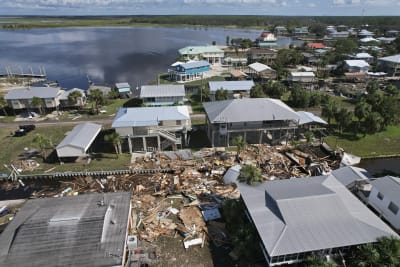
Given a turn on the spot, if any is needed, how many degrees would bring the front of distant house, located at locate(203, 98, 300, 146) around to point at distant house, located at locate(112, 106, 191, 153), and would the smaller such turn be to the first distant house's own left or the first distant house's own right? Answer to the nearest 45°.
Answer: approximately 90° to the first distant house's own right

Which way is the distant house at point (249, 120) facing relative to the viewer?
toward the camera

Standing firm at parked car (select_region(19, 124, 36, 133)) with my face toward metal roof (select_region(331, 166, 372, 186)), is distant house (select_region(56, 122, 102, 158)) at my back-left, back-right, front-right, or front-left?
front-right

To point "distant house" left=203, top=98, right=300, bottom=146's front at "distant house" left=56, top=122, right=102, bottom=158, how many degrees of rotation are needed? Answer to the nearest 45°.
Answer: approximately 45° to its right

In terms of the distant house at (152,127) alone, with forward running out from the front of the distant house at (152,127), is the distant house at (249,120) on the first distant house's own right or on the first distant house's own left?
on the first distant house's own left

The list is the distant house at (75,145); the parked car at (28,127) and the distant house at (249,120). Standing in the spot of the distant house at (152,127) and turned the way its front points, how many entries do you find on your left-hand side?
1

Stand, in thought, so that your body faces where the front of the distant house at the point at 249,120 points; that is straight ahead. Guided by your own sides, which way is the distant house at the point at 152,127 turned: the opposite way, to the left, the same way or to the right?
the same way

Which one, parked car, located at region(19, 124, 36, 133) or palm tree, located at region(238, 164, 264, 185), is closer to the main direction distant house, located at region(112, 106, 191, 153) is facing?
the palm tree

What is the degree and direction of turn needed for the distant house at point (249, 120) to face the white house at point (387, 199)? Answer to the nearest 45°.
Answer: approximately 45° to its left

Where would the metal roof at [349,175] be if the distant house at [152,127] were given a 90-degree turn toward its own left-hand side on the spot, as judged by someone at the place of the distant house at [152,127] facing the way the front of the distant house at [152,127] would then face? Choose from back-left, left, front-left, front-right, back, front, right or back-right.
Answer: front-right

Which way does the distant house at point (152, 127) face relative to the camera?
toward the camera

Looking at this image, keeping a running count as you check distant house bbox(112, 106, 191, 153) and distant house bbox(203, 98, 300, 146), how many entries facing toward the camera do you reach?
2

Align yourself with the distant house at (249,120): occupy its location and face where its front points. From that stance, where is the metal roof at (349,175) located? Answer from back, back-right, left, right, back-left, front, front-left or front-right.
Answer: front-left

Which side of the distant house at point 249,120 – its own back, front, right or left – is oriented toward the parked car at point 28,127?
right

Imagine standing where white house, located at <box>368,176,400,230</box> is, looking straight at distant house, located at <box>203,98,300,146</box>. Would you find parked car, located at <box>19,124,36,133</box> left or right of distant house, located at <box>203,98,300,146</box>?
left

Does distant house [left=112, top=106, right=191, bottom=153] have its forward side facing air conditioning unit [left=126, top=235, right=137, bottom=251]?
yes
